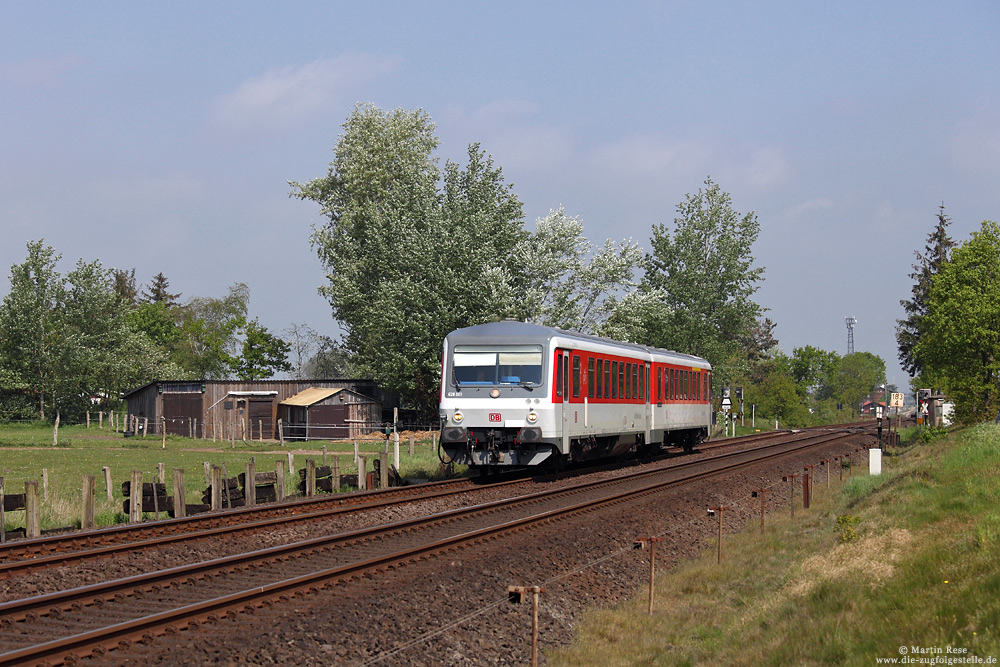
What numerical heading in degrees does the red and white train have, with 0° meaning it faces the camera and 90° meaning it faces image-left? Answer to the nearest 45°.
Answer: approximately 45°

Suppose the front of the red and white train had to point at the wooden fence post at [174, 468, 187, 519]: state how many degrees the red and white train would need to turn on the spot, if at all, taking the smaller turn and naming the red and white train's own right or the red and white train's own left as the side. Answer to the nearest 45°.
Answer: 0° — it already faces it

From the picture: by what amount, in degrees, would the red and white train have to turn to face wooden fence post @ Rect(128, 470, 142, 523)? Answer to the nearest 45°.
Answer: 0° — it already faces it

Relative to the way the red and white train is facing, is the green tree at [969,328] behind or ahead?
behind
